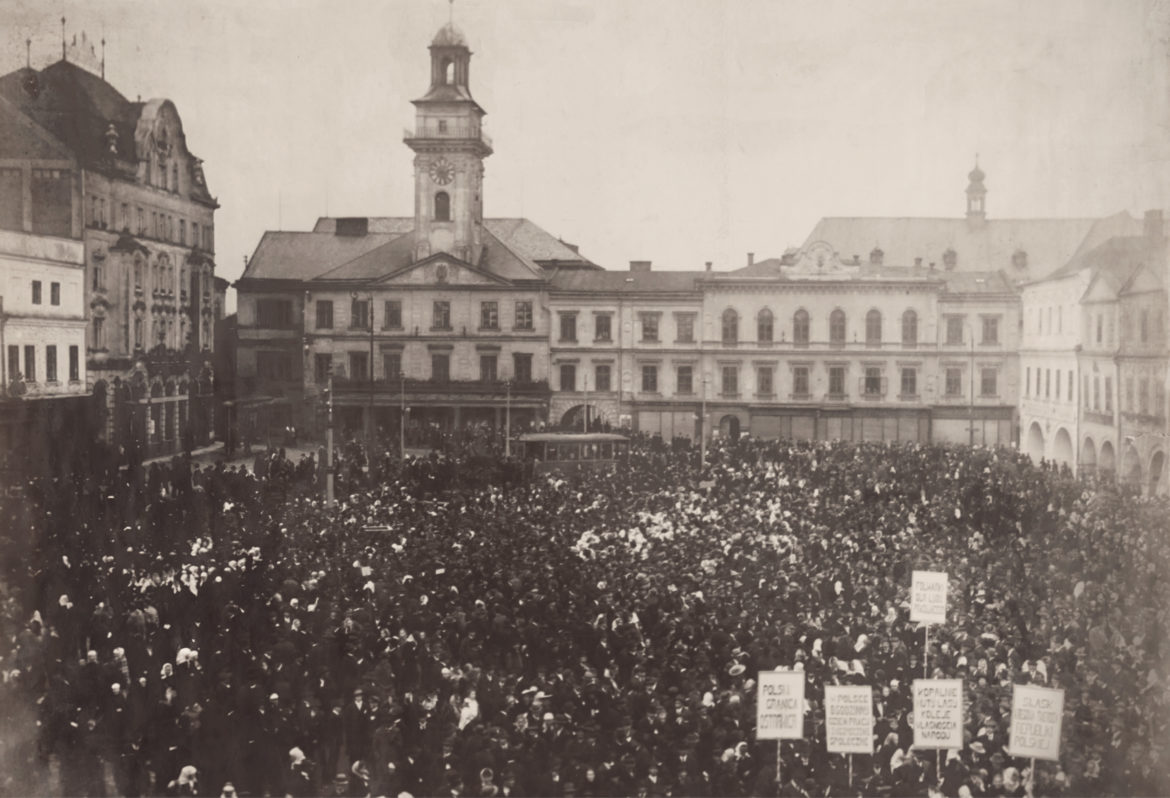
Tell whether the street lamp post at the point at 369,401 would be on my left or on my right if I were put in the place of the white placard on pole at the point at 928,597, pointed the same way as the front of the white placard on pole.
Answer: on my right

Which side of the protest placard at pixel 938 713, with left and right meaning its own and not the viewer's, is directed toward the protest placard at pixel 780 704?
right

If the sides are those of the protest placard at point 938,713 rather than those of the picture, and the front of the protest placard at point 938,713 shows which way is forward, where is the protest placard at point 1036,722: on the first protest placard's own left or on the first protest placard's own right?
on the first protest placard's own left

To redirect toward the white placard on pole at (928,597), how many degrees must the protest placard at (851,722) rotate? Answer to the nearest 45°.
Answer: approximately 135° to its left

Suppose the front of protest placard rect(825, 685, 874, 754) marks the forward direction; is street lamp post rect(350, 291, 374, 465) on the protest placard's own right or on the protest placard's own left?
on the protest placard's own right

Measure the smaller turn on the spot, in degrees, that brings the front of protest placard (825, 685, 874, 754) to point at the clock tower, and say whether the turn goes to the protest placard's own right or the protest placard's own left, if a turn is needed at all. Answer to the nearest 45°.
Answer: approximately 135° to the protest placard's own right

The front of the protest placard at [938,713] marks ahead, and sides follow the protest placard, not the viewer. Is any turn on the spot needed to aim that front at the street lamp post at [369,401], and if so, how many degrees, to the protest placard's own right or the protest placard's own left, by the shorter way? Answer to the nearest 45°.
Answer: approximately 135° to the protest placard's own right

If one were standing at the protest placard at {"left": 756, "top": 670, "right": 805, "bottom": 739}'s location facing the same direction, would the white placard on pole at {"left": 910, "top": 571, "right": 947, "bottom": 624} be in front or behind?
behind

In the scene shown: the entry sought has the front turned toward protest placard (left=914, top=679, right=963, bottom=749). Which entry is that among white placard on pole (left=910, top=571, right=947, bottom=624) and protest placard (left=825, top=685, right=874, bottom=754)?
the white placard on pole

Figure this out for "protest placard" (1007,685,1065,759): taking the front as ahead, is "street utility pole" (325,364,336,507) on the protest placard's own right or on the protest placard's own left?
on the protest placard's own right

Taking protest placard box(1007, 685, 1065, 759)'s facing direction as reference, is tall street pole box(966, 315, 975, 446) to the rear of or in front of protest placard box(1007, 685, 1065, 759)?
to the rear

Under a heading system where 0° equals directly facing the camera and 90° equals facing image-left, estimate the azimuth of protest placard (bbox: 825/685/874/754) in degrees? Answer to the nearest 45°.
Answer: approximately 0°
